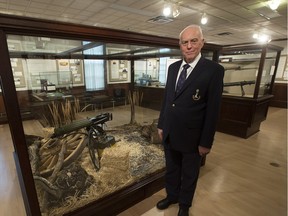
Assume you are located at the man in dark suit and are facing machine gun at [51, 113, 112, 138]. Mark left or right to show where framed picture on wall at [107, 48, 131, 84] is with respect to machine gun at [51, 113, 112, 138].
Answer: right

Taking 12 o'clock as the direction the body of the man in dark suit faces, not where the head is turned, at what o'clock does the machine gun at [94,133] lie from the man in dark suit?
The machine gun is roughly at 2 o'clock from the man in dark suit.

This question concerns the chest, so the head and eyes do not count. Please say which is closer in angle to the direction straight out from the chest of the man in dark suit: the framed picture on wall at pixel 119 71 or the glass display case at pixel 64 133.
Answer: the glass display case

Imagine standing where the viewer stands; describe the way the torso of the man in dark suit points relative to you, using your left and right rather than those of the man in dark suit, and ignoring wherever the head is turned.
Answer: facing the viewer and to the left of the viewer

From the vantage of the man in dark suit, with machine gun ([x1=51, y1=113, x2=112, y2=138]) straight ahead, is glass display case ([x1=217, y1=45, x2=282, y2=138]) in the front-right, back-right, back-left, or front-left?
back-right

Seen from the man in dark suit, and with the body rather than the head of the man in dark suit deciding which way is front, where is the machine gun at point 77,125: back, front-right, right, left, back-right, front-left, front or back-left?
front-right

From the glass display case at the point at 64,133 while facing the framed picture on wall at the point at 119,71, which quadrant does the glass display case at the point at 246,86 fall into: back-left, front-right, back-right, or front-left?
front-right

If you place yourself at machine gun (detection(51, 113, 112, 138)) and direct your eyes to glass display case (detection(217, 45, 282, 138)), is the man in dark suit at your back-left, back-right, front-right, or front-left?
front-right

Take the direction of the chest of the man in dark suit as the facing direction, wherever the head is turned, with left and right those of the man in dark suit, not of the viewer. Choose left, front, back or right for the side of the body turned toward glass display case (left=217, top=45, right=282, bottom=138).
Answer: back

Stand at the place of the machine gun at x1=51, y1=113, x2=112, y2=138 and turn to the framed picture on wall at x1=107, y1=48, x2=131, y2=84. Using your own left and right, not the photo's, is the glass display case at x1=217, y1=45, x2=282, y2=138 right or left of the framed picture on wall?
right

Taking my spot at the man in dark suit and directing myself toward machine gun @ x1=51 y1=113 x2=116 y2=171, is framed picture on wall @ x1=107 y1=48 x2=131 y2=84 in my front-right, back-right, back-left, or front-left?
front-right

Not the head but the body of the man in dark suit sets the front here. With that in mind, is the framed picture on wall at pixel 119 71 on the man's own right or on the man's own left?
on the man's own right
